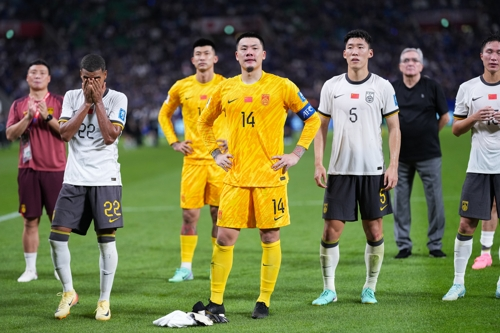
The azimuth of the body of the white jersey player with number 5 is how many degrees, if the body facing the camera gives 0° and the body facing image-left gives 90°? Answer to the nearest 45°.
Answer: approximately 0°

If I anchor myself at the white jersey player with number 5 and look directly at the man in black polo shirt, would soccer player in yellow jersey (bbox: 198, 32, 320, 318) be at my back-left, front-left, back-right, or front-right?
back-left

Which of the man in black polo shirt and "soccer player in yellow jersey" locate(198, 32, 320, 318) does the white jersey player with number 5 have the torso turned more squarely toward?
the soccer player in yellow jersey

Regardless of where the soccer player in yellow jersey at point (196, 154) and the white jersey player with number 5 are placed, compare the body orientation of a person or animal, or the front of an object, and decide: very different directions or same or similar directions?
same or similar directions

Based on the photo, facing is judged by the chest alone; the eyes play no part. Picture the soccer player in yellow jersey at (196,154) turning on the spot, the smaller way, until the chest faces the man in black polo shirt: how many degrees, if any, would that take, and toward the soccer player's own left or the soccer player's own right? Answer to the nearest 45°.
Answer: approximately 90° to the soccer player's own left

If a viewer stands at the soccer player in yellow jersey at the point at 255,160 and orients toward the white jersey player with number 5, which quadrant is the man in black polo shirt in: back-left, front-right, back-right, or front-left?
front-left

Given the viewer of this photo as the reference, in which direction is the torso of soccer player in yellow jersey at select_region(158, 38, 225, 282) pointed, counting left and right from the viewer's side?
facing the viewer

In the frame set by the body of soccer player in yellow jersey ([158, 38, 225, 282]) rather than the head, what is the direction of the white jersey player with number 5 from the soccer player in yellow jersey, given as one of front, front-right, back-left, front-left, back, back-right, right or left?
front-left

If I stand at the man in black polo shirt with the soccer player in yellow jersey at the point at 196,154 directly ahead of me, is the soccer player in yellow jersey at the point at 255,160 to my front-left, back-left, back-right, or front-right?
front-left

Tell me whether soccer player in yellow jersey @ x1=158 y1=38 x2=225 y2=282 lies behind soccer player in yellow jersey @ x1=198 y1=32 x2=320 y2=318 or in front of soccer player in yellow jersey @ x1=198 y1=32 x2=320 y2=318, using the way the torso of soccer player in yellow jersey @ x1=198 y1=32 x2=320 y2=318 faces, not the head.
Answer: behind

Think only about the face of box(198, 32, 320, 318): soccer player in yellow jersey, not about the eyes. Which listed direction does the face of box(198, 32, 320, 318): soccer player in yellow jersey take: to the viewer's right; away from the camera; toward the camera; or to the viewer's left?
toward the camera

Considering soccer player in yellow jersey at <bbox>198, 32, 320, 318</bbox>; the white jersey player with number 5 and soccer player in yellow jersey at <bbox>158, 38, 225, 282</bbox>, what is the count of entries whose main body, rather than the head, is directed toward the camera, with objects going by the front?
3

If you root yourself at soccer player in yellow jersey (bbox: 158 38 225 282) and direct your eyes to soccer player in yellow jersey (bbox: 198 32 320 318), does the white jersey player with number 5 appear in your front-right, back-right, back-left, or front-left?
front-left

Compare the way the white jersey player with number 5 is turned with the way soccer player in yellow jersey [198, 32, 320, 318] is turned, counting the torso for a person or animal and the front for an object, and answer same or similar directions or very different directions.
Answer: same or similar directions

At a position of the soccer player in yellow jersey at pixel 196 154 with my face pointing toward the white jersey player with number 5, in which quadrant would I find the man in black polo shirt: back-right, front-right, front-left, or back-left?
front-left

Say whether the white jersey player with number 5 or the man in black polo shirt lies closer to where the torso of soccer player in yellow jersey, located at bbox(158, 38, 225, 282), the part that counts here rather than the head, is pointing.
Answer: the white jersey player with number 5
